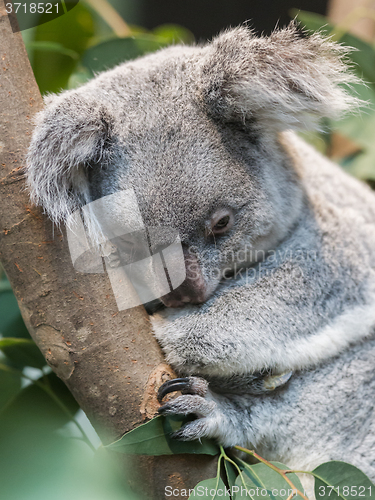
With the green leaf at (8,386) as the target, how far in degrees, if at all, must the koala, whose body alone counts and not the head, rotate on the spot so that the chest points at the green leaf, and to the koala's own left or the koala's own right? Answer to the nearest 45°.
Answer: approximately 45° to the koala's own right

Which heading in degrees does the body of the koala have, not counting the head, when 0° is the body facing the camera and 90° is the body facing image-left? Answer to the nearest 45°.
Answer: approximately 45°

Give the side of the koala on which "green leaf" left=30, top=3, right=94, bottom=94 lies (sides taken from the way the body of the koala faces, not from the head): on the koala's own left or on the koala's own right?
on the koala's own right
